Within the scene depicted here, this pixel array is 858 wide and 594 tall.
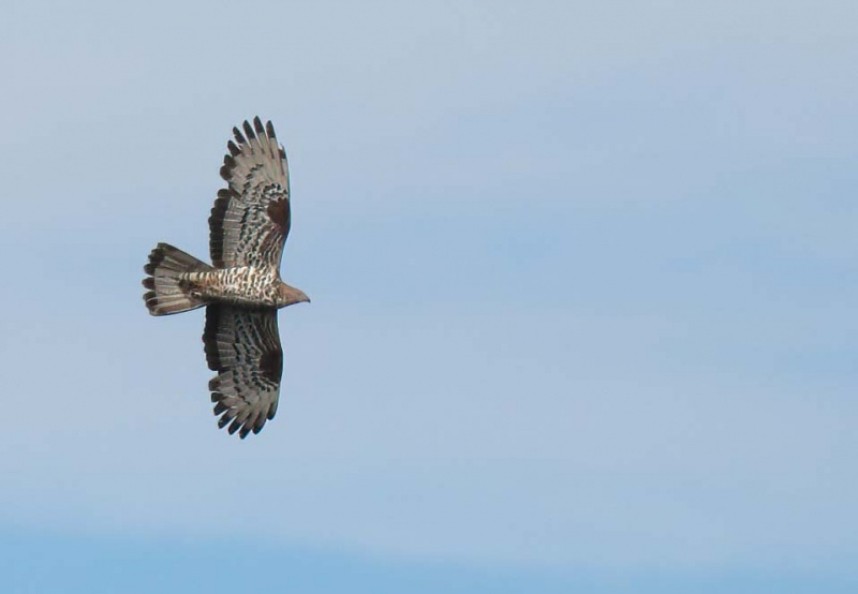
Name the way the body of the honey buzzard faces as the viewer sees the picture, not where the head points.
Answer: to the viewer's right
